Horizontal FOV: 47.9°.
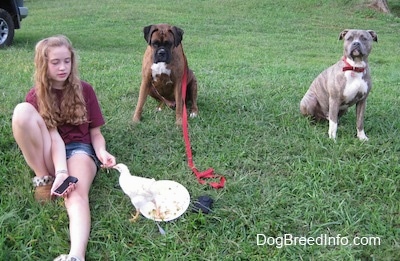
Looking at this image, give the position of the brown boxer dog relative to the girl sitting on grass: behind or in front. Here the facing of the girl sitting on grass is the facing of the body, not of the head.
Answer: behind

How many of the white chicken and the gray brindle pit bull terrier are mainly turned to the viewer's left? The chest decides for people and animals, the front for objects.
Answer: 1

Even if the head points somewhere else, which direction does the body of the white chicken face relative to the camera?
to the viewer's left

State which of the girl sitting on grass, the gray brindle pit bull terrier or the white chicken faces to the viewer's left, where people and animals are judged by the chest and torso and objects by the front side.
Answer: the white chicken

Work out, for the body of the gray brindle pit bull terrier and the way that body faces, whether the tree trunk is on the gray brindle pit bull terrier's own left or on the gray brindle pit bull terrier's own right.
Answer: on the gray brindle pit bull terrier's own left

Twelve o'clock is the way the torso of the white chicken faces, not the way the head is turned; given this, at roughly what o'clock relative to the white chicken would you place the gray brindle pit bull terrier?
The gray brindle pit bull terrier is roughly at 5 o'clock from the white chicken.

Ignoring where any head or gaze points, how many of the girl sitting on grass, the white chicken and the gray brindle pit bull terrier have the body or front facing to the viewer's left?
1

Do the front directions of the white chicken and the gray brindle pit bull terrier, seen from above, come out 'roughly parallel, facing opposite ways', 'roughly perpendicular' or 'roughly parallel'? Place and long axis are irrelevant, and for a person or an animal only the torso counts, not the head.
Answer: roughly perpendicular

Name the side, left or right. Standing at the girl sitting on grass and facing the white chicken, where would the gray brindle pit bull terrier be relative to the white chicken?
left

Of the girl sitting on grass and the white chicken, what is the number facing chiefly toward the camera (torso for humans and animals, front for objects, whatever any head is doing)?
1

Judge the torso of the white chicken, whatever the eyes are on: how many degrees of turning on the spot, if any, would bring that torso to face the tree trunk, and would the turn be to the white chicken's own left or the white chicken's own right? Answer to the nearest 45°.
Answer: approximately 135° to the white chicken's own right

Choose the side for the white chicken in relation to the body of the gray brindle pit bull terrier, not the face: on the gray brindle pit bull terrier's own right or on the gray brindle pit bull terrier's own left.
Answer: on the gray brindle pit bull terrier's own right

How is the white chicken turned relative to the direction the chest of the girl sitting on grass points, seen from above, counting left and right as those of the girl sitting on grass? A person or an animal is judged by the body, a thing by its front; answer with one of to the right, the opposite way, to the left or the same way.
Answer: to the right

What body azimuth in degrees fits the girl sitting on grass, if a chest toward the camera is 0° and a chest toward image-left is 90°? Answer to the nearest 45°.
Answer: approximately 0°
